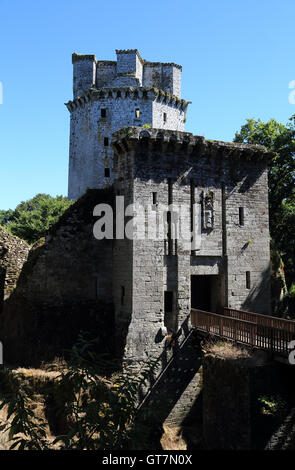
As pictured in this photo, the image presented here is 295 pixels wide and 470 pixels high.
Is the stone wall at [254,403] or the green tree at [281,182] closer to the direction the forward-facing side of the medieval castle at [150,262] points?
the stone wall

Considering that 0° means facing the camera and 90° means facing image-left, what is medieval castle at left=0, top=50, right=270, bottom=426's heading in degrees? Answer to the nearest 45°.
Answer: approximately 315°

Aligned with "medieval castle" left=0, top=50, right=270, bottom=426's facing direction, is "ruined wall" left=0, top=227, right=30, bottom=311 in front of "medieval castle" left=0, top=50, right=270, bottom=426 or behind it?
behind

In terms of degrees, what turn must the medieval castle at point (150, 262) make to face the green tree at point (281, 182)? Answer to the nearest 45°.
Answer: approximately 90° to its left

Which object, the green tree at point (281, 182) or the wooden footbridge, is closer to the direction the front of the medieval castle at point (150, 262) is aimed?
the wooden footbridge

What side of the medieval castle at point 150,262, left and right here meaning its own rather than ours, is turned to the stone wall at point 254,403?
front
